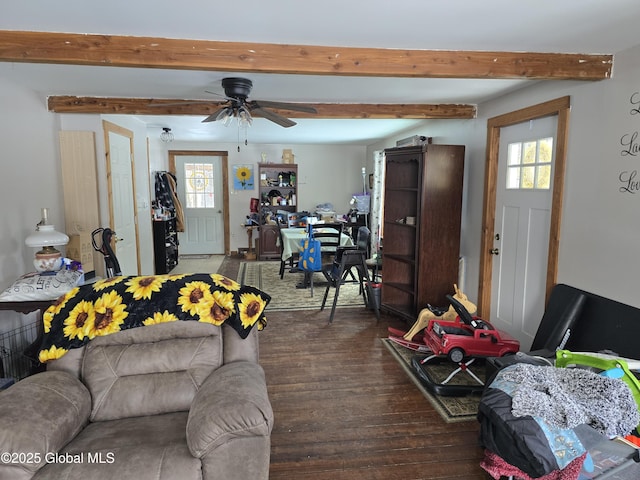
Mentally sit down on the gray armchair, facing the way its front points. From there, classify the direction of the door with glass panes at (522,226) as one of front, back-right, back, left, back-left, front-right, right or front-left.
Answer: left

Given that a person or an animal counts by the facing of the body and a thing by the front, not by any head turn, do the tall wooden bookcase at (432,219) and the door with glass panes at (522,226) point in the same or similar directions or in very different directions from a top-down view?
same or similar directions

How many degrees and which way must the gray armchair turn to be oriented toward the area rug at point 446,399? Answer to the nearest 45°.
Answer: approximately 90° to its left

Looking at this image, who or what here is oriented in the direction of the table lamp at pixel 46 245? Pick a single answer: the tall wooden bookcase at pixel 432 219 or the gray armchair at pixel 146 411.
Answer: the tall wooden bookcase

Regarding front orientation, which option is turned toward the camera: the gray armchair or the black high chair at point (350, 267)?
the gray armchair

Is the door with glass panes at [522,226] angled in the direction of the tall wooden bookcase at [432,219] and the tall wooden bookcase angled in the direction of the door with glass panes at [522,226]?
no

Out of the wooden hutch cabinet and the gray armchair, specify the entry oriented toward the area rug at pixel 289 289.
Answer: the wooden hutch cabinet

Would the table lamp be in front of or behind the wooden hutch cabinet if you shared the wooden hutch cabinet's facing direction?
in front

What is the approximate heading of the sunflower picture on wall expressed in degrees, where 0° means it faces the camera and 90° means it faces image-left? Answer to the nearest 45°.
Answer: approximately 0°

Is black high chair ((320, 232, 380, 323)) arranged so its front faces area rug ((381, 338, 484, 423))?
no

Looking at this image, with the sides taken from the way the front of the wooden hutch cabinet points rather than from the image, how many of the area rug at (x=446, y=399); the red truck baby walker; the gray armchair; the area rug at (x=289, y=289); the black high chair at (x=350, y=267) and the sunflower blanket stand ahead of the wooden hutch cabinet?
6

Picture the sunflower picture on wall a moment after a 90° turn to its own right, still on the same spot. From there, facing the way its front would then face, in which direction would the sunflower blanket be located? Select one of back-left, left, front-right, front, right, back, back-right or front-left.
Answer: left

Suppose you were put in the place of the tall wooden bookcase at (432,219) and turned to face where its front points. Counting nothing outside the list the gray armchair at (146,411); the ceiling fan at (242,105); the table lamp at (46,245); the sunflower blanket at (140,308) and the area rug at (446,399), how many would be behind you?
0

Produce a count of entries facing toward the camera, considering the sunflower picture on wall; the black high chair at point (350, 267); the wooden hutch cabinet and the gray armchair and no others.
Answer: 3

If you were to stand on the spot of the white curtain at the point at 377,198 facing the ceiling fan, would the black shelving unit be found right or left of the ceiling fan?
right

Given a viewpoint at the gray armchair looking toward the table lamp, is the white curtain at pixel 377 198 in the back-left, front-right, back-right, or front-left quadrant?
front-right

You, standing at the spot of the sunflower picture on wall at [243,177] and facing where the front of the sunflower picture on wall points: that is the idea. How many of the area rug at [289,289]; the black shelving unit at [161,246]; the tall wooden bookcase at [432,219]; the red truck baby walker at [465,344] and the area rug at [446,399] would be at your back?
0

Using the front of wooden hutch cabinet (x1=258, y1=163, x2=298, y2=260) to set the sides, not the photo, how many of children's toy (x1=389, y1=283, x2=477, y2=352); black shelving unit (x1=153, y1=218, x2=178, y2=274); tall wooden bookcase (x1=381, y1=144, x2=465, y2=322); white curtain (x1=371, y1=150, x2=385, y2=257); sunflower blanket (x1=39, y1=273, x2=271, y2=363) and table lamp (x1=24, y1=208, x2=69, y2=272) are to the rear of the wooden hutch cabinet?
0
